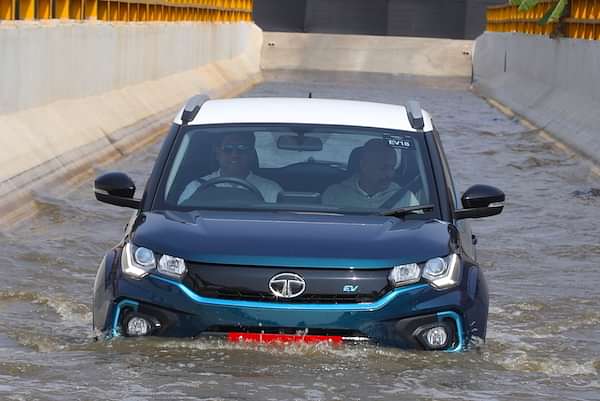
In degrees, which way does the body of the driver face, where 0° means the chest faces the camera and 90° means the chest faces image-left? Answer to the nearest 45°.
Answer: approximately 0°

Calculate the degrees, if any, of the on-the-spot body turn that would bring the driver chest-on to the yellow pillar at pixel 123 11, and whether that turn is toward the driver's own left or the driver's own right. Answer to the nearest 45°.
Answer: approximately 180°

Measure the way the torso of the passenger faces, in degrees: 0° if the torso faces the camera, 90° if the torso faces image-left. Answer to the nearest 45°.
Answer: approximately 0°

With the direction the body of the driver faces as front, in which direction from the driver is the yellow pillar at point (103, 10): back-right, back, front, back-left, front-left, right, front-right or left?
back

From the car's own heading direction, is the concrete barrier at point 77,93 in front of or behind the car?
behind

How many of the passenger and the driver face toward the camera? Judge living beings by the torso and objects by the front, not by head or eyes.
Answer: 2
